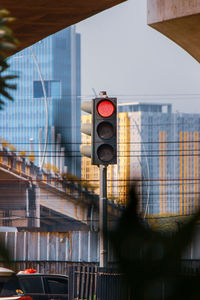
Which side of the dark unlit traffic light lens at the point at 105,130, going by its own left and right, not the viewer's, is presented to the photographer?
front

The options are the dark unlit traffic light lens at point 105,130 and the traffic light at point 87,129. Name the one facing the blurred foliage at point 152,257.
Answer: the dark unlit traffic light lens

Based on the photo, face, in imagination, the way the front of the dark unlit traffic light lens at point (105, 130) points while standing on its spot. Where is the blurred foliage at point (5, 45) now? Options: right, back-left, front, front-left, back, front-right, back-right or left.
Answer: front

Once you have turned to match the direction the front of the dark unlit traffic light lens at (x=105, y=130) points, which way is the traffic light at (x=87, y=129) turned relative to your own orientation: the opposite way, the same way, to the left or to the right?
to the right

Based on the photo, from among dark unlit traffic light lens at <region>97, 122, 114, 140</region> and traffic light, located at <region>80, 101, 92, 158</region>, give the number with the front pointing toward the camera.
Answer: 1

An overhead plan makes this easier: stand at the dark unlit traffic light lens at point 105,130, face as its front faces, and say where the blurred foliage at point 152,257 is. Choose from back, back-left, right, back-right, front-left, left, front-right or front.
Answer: front

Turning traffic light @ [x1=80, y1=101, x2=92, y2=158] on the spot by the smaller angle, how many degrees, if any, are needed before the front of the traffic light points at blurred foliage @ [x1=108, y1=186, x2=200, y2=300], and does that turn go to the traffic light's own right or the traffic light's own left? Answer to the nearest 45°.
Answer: approximately 90° to the traffic light's own left

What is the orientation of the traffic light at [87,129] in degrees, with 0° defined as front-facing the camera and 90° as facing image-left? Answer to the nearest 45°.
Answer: approximately 90°

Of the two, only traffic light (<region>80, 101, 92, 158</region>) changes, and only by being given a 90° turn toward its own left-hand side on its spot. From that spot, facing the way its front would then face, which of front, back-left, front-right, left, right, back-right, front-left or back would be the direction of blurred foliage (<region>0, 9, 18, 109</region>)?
front

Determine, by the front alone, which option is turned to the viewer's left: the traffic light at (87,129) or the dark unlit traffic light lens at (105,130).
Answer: the traffic light
